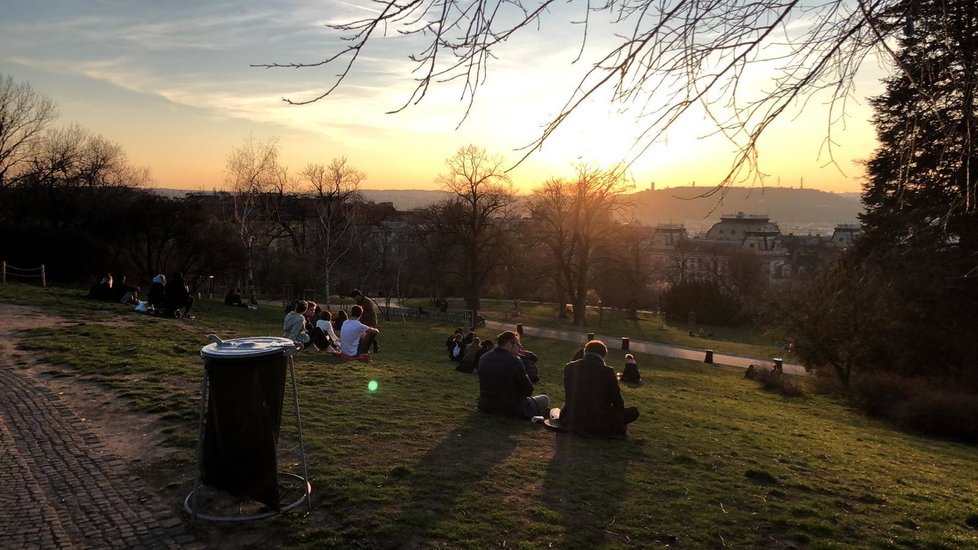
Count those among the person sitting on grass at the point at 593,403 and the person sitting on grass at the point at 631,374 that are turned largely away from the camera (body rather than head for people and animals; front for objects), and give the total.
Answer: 2

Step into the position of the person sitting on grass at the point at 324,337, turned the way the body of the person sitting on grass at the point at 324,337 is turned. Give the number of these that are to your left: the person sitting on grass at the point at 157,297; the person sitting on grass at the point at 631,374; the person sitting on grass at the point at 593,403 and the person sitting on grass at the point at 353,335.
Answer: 1

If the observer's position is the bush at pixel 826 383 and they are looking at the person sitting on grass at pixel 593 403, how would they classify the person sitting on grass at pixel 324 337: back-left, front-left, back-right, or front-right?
front-right

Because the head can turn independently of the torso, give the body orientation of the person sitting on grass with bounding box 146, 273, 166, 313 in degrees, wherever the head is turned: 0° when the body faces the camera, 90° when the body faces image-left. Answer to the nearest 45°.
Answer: approximately 225°

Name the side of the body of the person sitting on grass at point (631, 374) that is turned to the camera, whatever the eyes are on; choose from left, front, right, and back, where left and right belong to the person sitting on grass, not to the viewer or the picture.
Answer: back

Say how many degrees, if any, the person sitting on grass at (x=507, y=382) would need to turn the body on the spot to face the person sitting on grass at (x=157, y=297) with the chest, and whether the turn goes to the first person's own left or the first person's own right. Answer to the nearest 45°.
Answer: approximately 90° to the first person's own left

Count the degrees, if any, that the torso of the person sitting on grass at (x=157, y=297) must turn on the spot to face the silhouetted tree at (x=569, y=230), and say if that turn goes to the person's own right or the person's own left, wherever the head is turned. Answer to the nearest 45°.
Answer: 0° — they already face it

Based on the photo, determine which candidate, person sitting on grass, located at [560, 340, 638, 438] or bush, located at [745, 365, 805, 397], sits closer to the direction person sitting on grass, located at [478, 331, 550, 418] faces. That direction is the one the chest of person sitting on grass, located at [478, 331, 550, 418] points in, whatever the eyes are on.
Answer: the bush

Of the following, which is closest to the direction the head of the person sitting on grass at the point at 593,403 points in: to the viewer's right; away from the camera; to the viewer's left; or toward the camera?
away from the camera

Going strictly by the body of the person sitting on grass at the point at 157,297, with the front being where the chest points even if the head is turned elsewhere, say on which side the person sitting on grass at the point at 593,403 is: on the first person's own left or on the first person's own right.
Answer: on the first person's own right

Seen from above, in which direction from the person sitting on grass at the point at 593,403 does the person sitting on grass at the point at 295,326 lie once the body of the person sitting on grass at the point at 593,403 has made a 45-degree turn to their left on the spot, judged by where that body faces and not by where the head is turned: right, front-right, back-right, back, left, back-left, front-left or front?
front

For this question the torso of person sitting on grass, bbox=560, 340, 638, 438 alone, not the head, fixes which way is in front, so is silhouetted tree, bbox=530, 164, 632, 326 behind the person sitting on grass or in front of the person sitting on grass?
in front

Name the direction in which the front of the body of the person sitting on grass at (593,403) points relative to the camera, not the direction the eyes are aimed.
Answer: away from the camera

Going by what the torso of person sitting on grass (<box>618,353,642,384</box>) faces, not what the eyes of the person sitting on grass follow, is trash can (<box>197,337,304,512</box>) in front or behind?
behind
